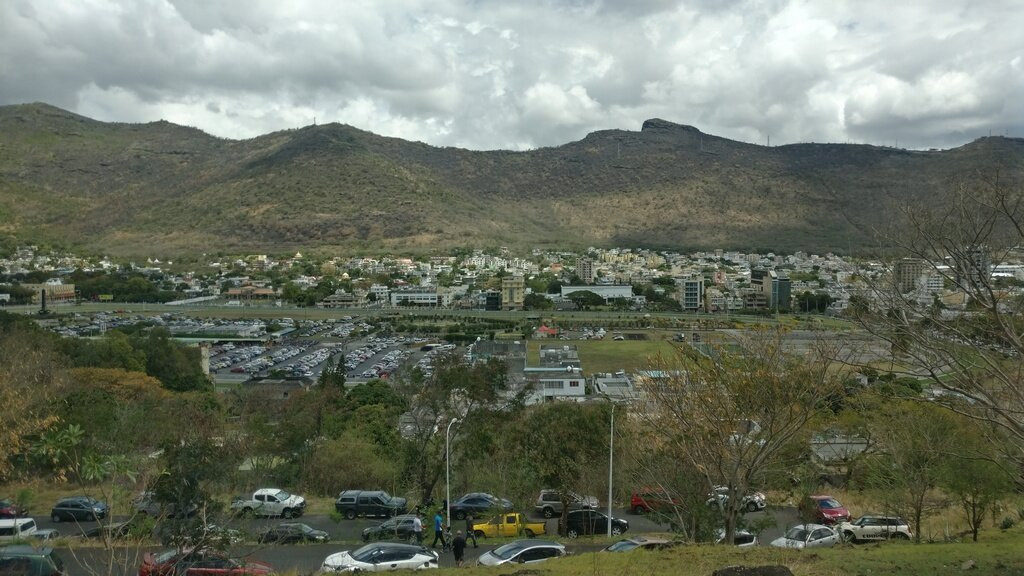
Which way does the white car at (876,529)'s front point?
to the viewer's left

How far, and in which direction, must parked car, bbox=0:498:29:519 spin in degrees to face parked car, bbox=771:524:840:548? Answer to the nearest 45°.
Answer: approximately 45° to its right

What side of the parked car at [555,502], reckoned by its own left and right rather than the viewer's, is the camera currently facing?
right

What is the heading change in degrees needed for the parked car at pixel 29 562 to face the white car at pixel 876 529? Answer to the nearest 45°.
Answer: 0° — it already faces it

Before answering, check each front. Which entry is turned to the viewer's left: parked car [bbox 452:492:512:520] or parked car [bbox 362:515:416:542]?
parked car [bbox 362:515:416:542]

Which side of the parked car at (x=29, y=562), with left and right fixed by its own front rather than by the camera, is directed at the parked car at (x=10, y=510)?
left

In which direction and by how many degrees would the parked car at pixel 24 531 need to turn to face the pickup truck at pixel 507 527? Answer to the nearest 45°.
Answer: approximately 45° to its right

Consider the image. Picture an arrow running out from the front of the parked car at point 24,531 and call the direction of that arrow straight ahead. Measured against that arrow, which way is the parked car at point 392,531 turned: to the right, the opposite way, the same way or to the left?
the opposite way

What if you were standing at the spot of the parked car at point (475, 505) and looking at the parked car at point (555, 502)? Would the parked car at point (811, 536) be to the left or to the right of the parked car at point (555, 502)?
right

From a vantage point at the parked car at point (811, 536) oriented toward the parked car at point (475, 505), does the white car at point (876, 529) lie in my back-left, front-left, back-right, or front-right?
back-right
